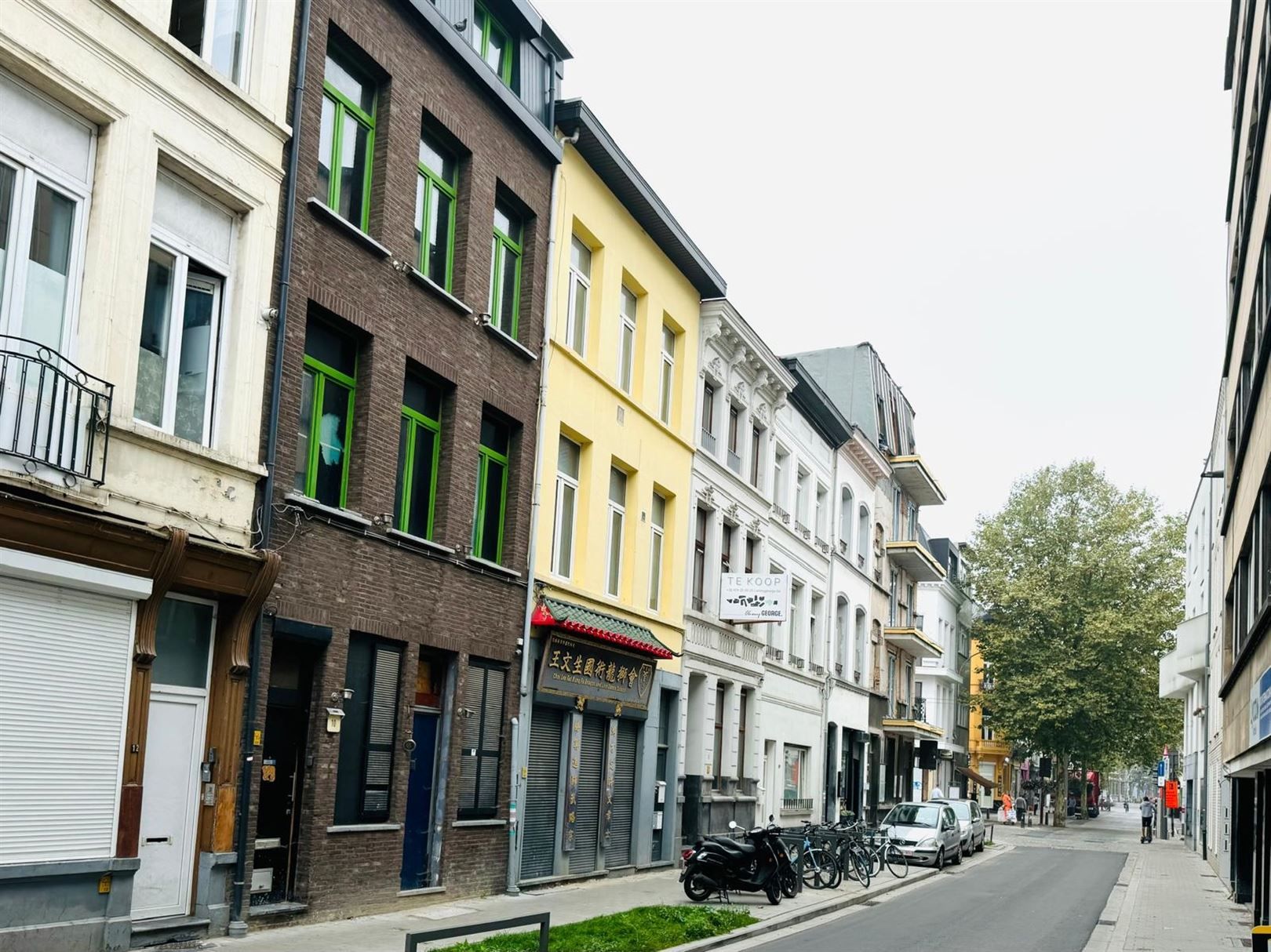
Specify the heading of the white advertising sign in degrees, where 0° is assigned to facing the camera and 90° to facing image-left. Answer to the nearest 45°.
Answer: approximately 0°

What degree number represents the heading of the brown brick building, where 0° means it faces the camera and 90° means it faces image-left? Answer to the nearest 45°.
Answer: approximately 315°

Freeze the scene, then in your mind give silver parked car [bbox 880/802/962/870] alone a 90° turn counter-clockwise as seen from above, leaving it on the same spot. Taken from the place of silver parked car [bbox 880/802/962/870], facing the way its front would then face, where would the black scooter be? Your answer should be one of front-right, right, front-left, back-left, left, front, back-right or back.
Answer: front-right

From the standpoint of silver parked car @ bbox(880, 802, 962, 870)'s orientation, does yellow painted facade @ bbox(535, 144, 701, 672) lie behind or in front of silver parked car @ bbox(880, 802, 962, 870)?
in front

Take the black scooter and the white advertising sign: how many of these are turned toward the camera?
1

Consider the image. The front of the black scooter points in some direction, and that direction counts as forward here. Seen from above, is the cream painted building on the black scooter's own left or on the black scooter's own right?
on the black scooter's own right

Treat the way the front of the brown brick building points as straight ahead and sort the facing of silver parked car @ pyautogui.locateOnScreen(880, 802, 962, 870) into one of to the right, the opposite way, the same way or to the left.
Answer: to the right

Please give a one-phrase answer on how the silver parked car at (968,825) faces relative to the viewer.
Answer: facing the viewer and to the left of the viewer

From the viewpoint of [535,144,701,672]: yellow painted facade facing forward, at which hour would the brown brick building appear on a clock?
The brown brick building is roughly at 2 o'clock from the yellow painted facade.

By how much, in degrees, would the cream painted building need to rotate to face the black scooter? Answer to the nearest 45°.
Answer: approximately 90° to its left

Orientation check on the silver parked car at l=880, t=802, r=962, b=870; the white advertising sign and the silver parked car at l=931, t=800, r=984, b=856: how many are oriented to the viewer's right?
0

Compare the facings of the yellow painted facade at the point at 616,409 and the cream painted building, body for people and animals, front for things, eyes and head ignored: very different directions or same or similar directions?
same or similar directions

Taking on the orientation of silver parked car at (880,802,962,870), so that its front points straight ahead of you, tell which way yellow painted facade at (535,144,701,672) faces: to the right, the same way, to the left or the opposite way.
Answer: to the left

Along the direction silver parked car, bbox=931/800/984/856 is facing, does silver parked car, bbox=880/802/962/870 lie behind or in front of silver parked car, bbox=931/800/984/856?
in front
